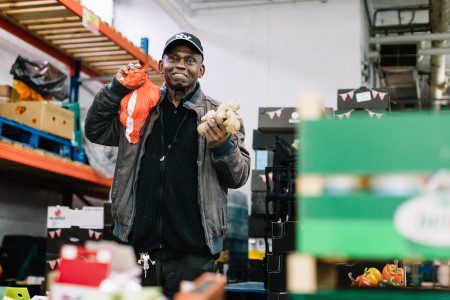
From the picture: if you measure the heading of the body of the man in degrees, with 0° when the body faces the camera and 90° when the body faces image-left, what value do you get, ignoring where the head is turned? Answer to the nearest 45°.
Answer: approximately 0°

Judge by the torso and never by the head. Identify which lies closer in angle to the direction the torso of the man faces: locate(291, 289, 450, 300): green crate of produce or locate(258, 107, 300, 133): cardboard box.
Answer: the green crate of produce

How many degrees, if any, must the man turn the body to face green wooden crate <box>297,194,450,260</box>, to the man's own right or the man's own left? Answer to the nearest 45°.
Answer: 0° — they already face it

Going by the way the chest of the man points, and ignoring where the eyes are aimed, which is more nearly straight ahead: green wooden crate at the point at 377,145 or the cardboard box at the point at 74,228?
the green wooden crate

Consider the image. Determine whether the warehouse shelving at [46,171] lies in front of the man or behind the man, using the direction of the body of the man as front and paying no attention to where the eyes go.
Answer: behind

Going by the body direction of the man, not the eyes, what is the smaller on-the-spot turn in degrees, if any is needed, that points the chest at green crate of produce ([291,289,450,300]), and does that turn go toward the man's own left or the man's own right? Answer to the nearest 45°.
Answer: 0° — they already face it

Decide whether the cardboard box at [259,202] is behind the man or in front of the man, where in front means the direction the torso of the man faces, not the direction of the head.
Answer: behind

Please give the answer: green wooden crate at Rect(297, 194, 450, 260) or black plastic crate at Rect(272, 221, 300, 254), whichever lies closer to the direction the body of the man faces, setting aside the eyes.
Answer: the green wooden crate

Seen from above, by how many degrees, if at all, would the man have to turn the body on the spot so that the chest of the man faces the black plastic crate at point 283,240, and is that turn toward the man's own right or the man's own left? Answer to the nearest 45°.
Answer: approximately 135° to the man's own left
